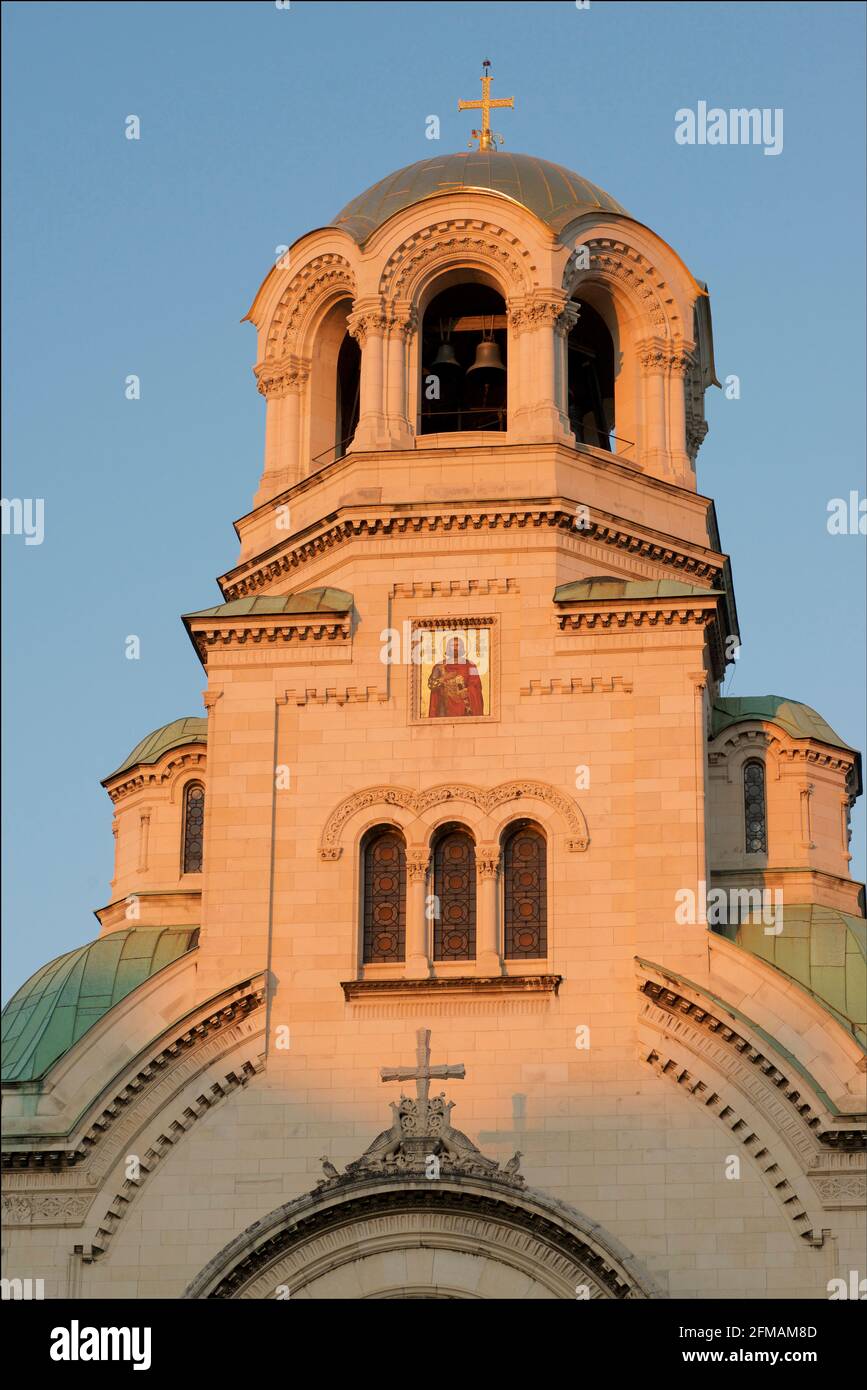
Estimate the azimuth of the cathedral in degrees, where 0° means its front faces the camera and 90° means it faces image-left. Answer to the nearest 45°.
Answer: approximately 0°
